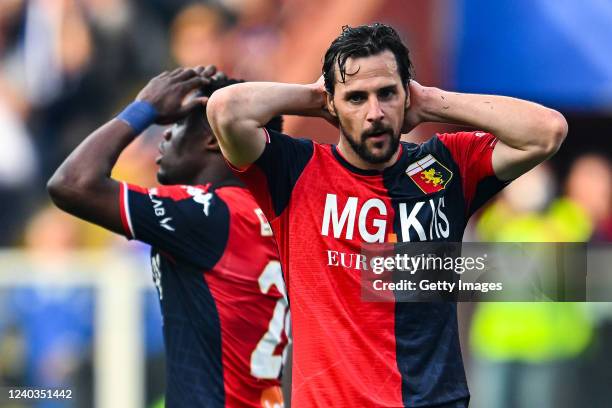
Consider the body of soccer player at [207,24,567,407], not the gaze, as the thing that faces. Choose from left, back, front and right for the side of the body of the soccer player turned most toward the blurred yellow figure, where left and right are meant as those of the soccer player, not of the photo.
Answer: back

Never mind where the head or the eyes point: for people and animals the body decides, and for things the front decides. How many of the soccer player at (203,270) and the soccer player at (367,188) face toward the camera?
1

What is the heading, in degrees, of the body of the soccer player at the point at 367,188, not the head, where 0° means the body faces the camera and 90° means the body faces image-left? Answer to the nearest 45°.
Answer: approximately 0°
